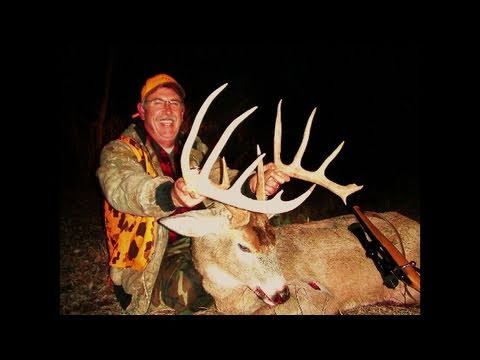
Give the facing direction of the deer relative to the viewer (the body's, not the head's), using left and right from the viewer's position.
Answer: facing to the left of the viewer

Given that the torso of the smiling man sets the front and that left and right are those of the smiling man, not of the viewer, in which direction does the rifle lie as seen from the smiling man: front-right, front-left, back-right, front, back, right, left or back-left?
front-left

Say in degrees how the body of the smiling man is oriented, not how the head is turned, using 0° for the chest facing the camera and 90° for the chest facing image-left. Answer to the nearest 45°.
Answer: approximately 315°
